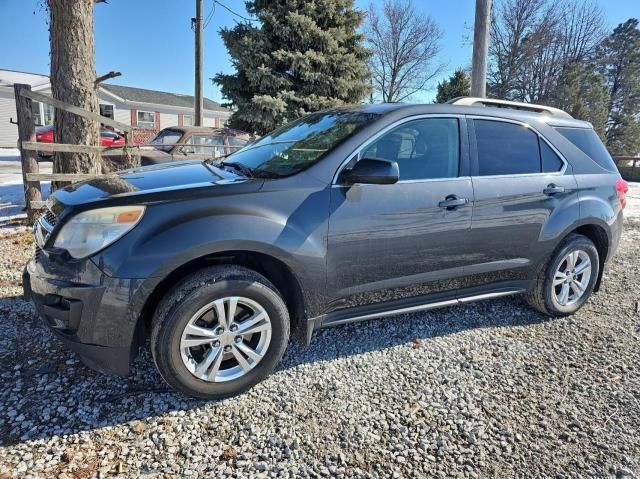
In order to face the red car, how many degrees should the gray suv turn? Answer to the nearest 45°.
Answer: approximately 90° to its right

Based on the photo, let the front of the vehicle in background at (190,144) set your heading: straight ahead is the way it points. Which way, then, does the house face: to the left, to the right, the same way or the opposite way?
to the left

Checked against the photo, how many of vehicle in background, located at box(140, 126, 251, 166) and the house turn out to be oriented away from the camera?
0

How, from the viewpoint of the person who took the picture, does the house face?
facing the viewer and to the right of the viewer

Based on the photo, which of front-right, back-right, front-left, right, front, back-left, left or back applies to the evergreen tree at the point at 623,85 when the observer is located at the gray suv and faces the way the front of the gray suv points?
back

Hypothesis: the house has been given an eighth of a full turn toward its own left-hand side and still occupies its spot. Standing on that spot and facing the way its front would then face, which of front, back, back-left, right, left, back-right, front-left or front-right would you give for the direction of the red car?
right

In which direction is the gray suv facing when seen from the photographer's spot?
facing the viewer and to the left of the viewer

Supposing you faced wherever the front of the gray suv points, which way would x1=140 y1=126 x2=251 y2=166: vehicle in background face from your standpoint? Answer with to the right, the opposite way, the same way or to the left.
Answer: the same way

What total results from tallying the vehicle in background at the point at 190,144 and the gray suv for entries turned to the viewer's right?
0

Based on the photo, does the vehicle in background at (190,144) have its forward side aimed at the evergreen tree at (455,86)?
no

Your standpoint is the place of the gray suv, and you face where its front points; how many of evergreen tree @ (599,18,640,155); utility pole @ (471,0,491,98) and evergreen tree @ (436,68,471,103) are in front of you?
0

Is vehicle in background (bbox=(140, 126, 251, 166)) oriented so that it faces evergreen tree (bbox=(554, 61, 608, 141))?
no

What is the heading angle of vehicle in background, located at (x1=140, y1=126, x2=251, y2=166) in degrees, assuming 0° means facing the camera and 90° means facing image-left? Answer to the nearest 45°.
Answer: approximately 45°
